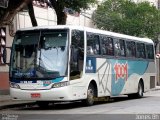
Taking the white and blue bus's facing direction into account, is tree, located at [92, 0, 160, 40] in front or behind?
behind

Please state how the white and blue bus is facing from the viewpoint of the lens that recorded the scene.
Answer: facing the viewer and to the left of the viewer
